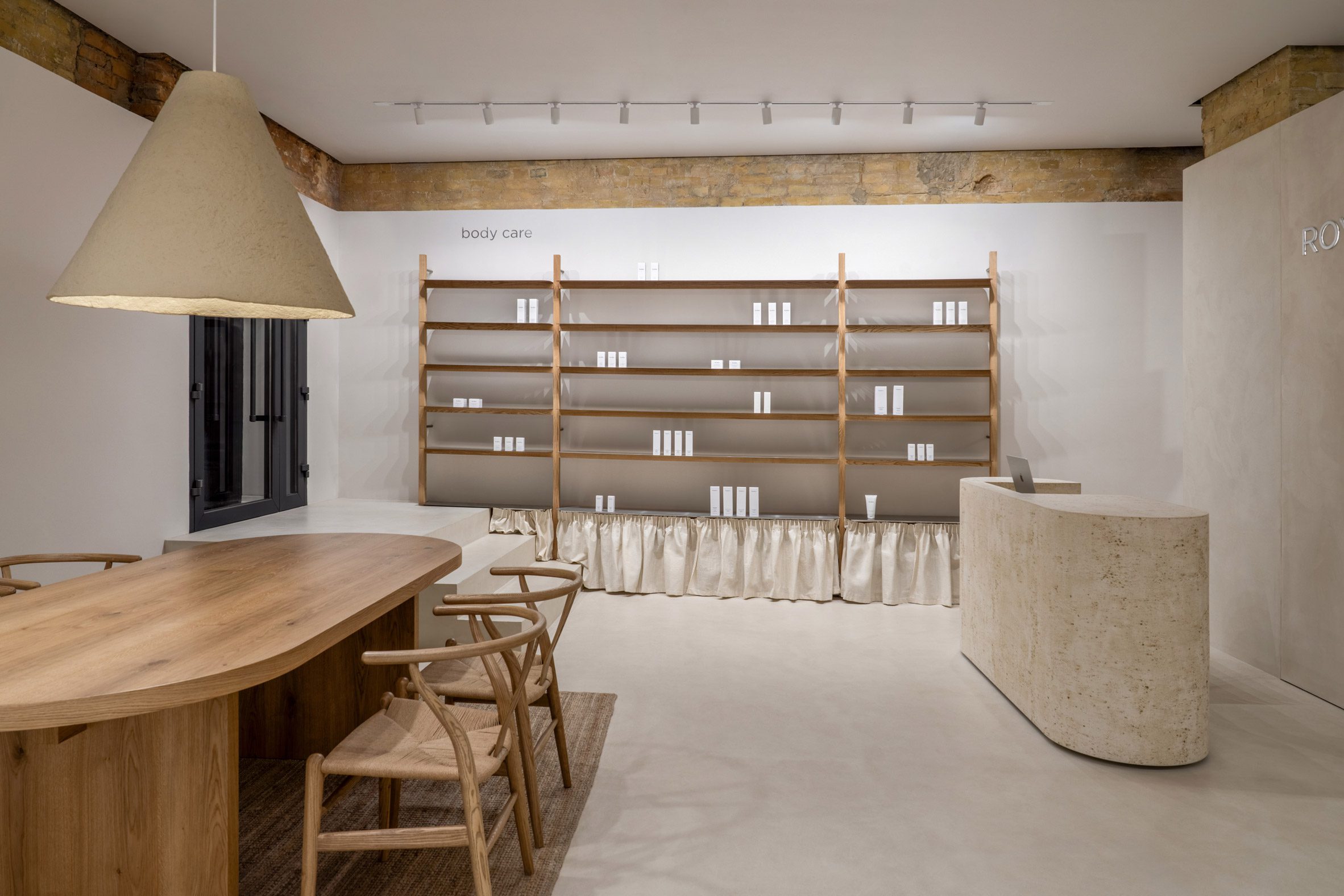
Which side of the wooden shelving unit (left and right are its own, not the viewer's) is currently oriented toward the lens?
front

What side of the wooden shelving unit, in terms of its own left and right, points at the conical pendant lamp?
front

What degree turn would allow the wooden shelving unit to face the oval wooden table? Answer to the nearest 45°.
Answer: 0° — it already faces it

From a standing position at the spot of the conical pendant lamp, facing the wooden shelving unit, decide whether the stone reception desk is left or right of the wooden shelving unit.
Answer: right

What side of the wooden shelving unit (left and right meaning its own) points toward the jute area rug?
front

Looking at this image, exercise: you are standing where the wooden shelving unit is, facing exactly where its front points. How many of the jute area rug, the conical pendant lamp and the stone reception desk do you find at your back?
0

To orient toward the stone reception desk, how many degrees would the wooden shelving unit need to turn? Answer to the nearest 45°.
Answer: approximately 45° to its left
